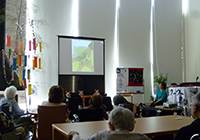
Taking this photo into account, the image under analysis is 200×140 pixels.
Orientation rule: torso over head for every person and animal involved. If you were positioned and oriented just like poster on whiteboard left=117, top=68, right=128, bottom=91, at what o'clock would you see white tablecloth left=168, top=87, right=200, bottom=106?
The white tablecloth is roughly at 10 o'clock from the poster on whiteboard.

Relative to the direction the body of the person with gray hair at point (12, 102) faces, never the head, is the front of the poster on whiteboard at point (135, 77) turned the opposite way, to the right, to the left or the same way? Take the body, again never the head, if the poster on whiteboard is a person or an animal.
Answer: the opposite way

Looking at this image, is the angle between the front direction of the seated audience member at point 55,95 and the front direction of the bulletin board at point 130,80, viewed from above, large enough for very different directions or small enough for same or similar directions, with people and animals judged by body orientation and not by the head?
very different directions

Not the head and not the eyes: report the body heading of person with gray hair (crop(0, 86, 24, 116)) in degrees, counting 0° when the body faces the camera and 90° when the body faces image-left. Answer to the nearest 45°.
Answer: approximately 225°

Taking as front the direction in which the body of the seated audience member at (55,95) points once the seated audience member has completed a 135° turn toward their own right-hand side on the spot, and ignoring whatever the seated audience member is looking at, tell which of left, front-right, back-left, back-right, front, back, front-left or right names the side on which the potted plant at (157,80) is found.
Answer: left

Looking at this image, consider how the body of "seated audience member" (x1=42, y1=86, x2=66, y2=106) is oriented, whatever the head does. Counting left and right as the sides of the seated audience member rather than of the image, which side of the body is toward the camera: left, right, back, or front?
back

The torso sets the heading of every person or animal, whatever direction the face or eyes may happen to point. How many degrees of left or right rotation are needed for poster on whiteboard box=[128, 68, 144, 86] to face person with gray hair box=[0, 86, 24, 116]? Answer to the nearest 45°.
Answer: approximately 45° to its right

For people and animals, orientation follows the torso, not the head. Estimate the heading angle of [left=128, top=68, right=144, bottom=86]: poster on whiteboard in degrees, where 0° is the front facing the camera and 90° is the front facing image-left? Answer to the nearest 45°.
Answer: approximately 0°

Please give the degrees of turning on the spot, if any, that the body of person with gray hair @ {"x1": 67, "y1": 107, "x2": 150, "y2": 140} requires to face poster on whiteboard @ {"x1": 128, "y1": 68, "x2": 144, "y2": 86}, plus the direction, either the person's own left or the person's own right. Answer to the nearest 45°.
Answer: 0° — they already face it

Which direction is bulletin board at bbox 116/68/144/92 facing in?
toward the camera

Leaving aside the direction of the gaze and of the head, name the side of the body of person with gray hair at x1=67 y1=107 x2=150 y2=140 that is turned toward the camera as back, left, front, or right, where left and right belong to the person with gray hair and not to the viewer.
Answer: back

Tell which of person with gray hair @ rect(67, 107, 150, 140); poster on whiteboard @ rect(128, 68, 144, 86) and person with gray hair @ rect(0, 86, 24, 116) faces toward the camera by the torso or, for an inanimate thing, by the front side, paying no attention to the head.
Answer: the poster on whiteboard

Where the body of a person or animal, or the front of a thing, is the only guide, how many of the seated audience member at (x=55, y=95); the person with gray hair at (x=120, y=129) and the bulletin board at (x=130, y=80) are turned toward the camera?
1

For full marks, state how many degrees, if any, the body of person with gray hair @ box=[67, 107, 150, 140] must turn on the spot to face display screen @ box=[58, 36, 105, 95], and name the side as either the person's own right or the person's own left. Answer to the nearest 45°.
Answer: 0° — they already face it

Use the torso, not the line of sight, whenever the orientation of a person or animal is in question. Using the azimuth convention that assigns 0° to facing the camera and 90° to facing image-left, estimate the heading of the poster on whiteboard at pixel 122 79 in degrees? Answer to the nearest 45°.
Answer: approximately 0°

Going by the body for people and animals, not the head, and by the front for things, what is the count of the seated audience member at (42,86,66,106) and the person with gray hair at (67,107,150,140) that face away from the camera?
2

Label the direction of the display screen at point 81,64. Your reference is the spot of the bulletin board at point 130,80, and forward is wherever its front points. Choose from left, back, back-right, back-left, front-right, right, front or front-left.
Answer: front-right

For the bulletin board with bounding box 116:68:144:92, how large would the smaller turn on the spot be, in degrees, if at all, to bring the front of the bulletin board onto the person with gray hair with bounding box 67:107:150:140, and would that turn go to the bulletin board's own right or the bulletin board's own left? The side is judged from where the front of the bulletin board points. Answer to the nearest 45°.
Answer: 0° — it already faces them

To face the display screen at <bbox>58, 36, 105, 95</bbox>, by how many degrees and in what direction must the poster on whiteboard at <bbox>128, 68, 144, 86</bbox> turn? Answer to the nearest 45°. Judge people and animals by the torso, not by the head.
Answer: approximately 45° to its right

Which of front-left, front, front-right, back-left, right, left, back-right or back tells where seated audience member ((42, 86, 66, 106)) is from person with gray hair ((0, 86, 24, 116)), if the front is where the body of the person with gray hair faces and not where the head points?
right

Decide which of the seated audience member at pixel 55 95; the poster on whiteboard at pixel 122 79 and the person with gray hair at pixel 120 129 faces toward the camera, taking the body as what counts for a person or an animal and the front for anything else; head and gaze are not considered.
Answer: the poster on whiteboard

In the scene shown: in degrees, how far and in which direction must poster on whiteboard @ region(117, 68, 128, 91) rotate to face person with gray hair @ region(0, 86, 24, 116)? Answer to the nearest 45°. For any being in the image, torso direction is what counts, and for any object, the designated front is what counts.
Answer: approximately 45° to its right
